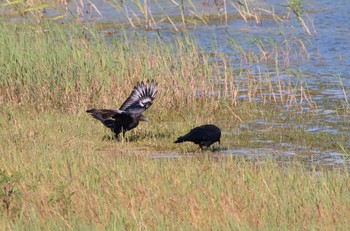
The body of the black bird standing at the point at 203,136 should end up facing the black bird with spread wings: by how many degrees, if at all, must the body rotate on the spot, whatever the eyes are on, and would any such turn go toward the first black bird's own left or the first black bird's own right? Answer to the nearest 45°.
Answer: approximately 45° to the first black bird's own right

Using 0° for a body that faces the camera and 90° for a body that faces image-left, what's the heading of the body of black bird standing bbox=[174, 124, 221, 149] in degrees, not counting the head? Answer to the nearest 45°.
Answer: approximately 90°
